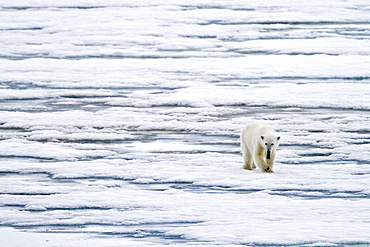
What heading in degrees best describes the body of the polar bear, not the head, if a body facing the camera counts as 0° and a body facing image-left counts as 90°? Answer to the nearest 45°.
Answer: approximately 315°
